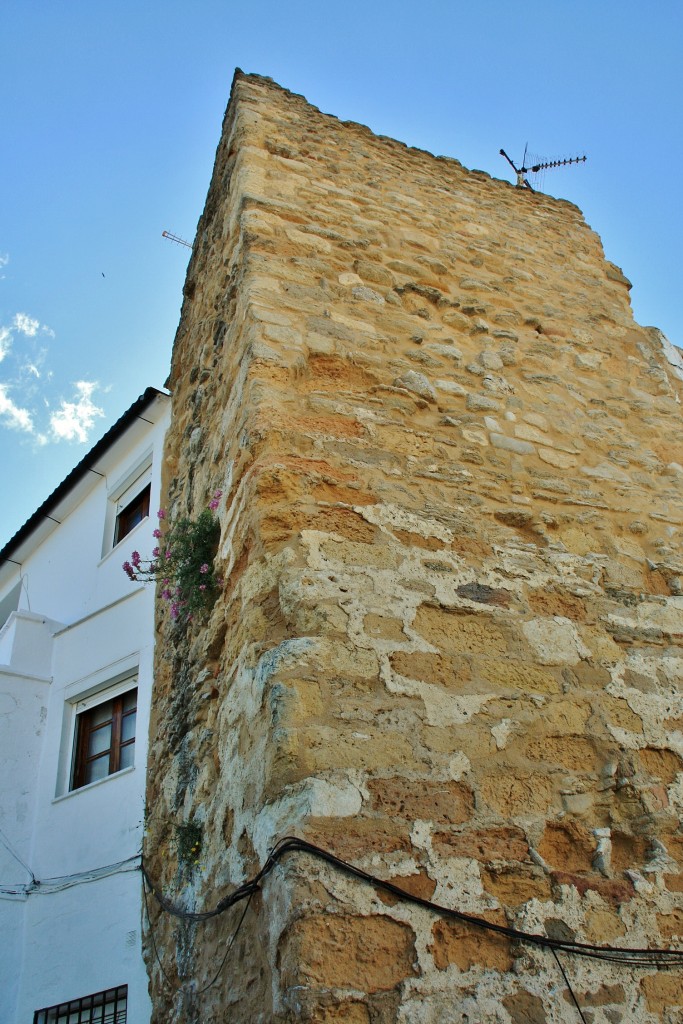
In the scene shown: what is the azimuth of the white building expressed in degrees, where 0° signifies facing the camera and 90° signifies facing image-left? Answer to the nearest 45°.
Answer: approximately 45°

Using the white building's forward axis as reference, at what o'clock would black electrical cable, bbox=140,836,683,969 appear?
The black electrical cable is roughly at 10 o'clock from the white building.

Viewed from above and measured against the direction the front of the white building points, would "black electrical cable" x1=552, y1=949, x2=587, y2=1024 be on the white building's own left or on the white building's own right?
on the white building's own left

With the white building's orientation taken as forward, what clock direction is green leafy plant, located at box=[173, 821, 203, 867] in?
The green leafy plant is roughly at 10 o'clock from the white building.

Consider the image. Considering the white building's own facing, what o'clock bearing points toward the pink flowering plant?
The pink flowering plant is roughly at 10 o'clock from the white building.
